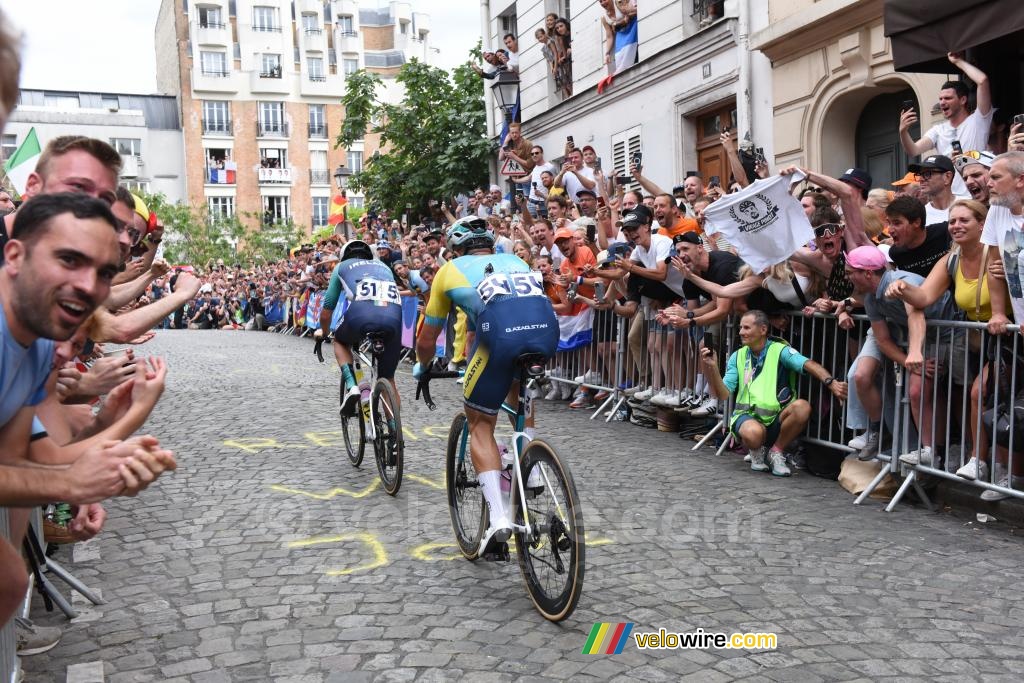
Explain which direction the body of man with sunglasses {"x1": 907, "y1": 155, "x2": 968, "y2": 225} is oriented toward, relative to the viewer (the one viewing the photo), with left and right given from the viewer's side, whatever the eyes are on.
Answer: facing the viewer and to the left of the viewer

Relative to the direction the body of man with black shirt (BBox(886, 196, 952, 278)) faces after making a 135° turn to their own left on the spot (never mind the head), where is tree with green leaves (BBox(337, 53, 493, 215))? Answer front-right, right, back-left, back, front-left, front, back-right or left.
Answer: back-left

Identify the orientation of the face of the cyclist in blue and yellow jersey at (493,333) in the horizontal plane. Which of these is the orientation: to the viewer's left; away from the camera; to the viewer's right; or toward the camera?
away from the camera

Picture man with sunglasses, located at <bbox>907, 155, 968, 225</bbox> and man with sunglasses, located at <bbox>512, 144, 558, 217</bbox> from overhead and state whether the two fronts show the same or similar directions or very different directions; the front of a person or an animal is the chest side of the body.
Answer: same or similar directions

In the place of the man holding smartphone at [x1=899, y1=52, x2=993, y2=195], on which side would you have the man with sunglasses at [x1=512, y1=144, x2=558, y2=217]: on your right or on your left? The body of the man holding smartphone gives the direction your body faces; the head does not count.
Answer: on your right

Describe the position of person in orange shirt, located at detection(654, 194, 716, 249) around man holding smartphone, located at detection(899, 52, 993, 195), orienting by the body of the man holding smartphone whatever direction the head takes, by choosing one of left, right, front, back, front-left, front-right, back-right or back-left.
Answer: front-right

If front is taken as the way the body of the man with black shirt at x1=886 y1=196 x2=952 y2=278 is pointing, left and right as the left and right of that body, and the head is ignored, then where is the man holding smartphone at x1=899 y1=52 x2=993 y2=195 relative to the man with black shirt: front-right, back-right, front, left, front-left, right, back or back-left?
back-right

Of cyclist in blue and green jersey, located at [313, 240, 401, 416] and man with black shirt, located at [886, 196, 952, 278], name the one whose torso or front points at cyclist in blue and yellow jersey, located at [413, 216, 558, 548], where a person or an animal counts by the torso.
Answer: the man with black shirt

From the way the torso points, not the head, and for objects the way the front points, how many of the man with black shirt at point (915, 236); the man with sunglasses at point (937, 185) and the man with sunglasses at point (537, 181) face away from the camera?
0

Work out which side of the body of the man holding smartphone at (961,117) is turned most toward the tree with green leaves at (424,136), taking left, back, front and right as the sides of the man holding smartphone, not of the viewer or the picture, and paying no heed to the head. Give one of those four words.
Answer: right

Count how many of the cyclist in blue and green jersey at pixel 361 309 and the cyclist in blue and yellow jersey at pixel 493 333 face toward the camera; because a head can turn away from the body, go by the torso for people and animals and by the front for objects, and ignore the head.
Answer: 0

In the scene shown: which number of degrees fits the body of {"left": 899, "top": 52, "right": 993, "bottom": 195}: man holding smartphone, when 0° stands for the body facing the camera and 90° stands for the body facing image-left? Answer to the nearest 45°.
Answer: approximately 45°

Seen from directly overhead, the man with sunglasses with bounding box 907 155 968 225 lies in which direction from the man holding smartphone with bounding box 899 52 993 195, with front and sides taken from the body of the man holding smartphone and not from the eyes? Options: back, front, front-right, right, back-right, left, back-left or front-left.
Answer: front-left

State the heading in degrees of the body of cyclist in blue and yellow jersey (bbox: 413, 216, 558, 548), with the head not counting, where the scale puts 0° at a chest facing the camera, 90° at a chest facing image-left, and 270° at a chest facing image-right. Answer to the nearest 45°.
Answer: approximately 135°
